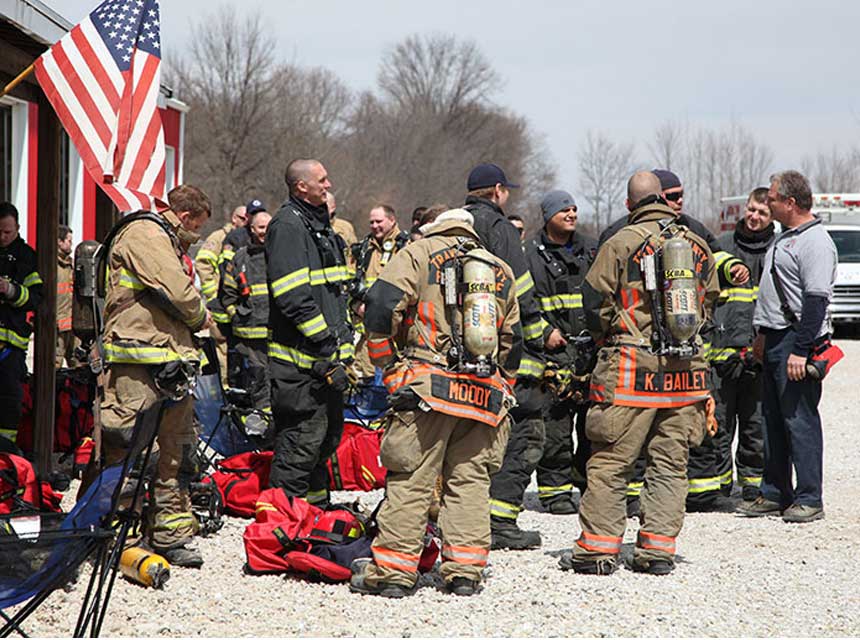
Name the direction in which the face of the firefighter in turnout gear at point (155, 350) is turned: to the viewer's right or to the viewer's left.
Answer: to the viewer's right

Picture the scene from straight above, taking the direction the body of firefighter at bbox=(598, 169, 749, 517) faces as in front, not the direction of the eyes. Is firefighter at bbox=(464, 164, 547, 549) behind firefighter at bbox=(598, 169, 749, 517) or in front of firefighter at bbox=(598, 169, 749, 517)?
in front

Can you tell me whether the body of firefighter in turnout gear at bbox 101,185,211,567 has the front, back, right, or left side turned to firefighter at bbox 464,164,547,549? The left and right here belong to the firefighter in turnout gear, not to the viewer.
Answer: front

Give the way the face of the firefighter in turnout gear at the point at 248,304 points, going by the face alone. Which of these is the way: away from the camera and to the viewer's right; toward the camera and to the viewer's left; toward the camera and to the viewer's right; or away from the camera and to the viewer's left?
toward the camera and to the viewer's right

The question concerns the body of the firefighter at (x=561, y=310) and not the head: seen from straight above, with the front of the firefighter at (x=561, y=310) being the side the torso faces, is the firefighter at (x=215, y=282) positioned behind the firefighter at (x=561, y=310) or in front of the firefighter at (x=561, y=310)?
behind

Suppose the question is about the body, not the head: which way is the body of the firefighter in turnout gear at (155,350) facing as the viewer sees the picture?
to the viewer's right

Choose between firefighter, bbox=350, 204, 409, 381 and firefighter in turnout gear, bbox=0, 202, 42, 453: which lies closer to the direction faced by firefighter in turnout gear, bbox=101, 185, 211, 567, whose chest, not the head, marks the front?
the firefighter

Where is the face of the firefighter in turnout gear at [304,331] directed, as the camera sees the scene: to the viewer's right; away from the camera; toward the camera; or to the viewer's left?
to the viewer's right
